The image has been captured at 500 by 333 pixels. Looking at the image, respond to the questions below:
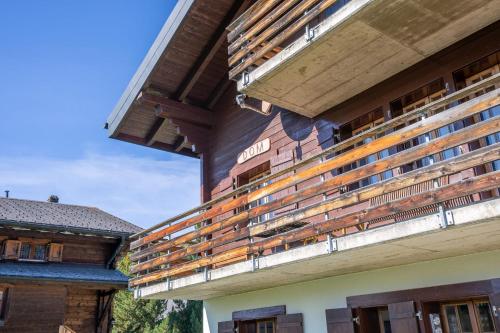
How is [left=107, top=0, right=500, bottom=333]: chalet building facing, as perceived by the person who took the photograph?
facing the viewer and to the left of the viewer

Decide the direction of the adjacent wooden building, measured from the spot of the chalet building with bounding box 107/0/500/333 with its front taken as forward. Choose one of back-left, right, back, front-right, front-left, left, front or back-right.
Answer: right
